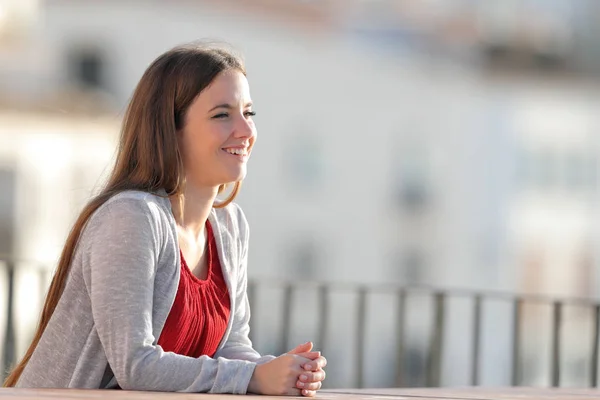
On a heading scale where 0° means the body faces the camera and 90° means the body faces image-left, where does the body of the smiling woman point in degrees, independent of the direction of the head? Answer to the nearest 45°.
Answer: approximately 315°
